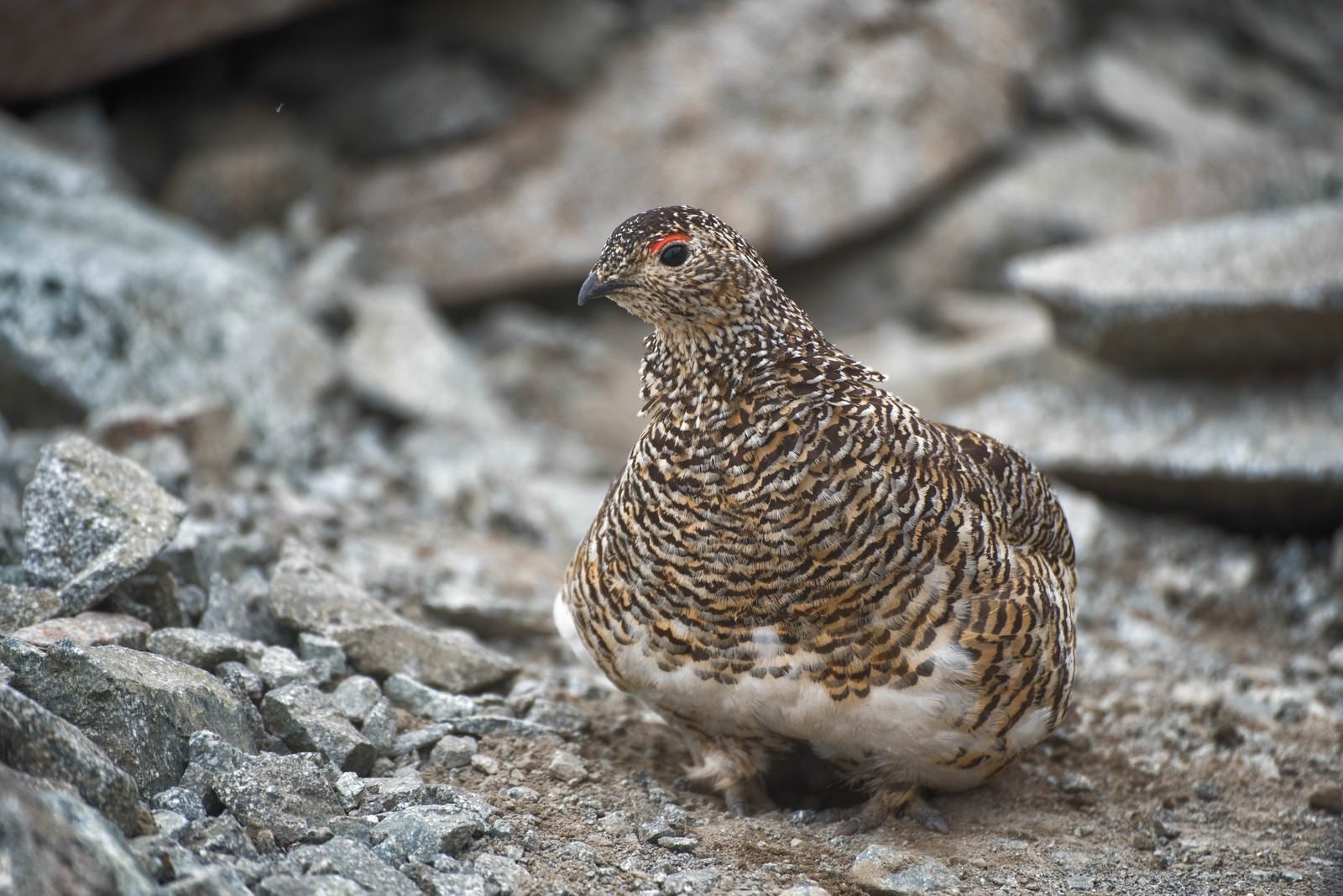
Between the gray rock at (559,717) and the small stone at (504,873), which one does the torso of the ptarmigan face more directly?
the small stone

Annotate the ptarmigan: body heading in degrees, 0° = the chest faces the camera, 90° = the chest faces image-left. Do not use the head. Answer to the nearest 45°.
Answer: approximately 45°

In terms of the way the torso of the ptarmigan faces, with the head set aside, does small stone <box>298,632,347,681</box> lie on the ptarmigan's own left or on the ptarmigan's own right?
on the ptarmigan's own right

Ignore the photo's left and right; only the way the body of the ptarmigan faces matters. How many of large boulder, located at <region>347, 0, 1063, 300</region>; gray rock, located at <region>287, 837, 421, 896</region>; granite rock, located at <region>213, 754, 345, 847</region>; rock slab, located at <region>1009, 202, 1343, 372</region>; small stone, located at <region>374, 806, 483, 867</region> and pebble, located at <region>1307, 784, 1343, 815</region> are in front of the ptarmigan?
3

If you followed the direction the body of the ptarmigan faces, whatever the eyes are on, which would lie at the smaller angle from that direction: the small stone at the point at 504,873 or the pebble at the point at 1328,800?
the small stone

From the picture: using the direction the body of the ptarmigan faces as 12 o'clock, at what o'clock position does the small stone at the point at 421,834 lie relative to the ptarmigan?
The small stone is roughly at 12 o'clock from the ptarmigan.

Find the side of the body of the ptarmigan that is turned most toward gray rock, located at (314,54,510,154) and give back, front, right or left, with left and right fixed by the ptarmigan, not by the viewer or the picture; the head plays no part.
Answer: right

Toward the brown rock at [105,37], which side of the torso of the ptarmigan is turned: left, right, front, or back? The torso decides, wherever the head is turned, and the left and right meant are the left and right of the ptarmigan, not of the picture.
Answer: right

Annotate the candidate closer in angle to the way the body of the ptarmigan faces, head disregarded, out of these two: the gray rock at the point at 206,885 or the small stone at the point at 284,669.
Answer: the gray rock
